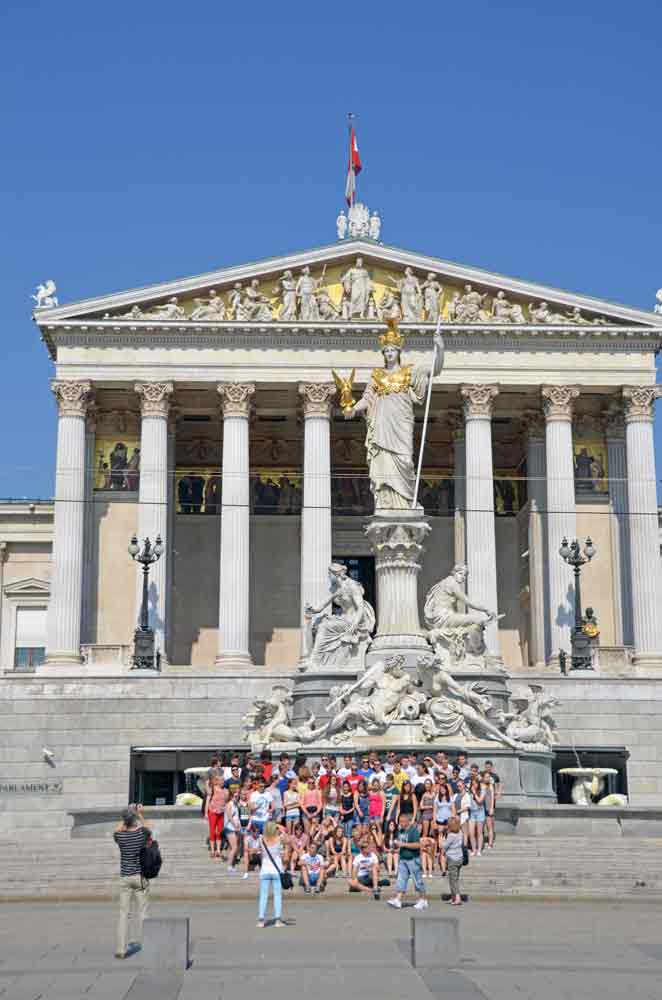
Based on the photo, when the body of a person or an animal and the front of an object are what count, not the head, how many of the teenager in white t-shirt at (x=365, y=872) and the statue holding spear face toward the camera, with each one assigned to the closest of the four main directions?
2

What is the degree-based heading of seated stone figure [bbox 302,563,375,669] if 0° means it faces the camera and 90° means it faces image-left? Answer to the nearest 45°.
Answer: approximately 45°

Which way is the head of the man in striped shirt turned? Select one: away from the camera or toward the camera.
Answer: away from the camera

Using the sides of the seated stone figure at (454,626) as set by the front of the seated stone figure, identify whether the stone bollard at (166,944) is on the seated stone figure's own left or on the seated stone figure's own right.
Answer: on the seated stone figure's own right

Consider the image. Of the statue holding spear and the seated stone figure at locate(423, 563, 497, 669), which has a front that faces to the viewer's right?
the seated stone figure

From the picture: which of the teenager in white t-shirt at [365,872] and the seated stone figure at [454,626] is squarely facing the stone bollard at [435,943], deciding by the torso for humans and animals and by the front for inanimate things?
the teenager in white t-shirt

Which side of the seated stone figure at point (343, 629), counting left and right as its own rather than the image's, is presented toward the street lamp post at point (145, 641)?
right

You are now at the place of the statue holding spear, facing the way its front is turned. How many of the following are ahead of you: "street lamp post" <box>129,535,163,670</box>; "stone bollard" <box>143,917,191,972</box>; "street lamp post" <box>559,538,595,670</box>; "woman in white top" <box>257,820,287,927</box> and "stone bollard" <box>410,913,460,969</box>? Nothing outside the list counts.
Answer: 3
